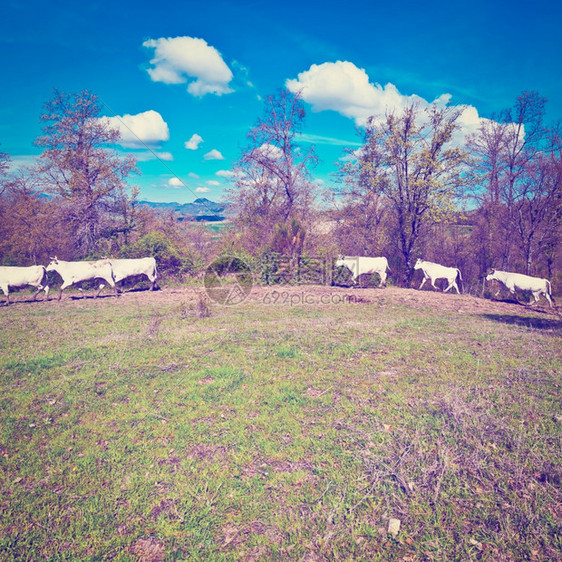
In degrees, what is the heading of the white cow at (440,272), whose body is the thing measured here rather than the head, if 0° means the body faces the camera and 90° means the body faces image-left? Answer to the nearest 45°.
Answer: approximately 90°

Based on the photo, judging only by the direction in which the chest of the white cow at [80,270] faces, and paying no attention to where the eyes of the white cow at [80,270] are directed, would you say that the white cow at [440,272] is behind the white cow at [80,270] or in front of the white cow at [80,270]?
behind

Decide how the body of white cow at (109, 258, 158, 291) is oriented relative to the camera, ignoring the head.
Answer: to the viewer's left

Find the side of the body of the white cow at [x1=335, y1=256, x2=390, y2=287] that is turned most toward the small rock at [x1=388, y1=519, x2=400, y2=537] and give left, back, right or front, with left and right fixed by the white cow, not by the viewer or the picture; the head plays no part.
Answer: left

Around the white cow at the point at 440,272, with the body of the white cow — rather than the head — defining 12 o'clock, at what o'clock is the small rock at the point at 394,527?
The small rock is roughly at 9 o'clock from the white cow.

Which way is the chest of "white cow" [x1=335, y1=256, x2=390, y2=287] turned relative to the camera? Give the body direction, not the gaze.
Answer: to the viewer's left

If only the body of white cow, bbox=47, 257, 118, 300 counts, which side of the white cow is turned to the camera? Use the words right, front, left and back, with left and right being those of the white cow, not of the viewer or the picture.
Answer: left

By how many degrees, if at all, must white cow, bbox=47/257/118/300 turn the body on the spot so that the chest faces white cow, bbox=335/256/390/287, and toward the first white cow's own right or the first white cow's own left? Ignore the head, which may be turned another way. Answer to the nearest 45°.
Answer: approximately 180°

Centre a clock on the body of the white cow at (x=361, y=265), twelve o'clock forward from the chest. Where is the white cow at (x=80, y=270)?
the white cow at (x=80, y=270) is roughly at 11 o'clock from the white cow at (x=361, y=265).

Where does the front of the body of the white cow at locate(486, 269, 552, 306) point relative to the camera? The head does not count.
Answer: to the viewer's left

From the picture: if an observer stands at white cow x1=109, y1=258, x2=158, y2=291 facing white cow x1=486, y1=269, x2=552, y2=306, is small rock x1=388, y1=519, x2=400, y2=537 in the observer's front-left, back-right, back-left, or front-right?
front-right

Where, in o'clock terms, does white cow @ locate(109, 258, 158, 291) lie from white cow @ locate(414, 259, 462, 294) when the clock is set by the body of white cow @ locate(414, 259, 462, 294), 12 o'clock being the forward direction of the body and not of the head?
white cow @ locate(109, 258, 158, 291) is roughly at 11 o'clock from white cow @ locate(414, 259, 462, 294).

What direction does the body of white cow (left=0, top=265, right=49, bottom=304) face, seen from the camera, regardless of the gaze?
to the viewer's left
